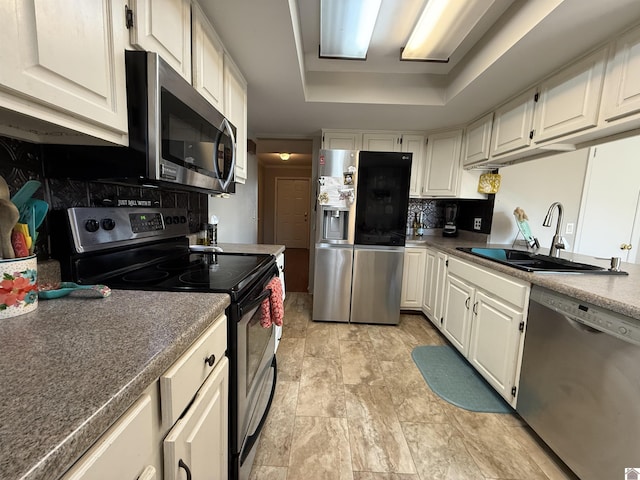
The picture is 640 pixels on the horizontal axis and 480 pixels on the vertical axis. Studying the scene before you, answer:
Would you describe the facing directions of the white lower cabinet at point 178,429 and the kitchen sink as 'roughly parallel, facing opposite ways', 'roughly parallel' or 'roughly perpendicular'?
roughly parallel, facing opposite ways

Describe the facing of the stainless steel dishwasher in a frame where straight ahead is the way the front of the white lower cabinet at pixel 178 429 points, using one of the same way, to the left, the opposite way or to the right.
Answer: the opposite way

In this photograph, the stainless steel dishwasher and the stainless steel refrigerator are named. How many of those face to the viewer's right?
0

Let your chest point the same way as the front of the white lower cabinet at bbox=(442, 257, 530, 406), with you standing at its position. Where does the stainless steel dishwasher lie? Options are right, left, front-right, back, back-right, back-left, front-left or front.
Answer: left

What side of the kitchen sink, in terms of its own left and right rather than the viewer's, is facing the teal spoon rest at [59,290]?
front

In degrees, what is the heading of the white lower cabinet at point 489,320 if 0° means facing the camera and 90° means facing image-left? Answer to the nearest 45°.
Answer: approximately 45°

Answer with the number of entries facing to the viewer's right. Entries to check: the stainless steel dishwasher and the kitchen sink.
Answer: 0

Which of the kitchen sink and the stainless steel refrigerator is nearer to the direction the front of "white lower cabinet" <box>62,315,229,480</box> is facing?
the kitchen sink

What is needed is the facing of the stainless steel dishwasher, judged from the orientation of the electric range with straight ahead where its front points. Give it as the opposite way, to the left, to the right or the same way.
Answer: the opposite way

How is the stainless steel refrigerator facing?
toward the camera

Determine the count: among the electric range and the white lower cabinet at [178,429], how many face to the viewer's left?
0

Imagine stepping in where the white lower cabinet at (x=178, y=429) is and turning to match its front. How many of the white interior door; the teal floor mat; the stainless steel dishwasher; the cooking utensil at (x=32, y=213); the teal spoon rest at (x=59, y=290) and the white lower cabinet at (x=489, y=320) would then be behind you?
2

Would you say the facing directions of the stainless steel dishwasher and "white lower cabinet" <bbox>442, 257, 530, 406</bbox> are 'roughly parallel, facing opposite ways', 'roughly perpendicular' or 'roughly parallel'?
roughly parallel

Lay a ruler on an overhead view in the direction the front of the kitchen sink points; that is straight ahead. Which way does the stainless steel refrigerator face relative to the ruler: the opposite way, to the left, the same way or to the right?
to the left

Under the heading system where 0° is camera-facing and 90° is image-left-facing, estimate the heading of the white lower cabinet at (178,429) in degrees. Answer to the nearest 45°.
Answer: approximately 315°

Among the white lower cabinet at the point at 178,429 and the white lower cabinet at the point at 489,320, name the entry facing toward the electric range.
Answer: the white lower cabinet at the point at 489,320

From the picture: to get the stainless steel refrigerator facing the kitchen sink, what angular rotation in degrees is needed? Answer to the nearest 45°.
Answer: approximately 45° to its left

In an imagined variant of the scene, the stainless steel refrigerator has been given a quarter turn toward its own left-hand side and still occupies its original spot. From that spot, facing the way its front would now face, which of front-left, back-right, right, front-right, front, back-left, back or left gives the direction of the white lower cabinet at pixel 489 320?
front-right
